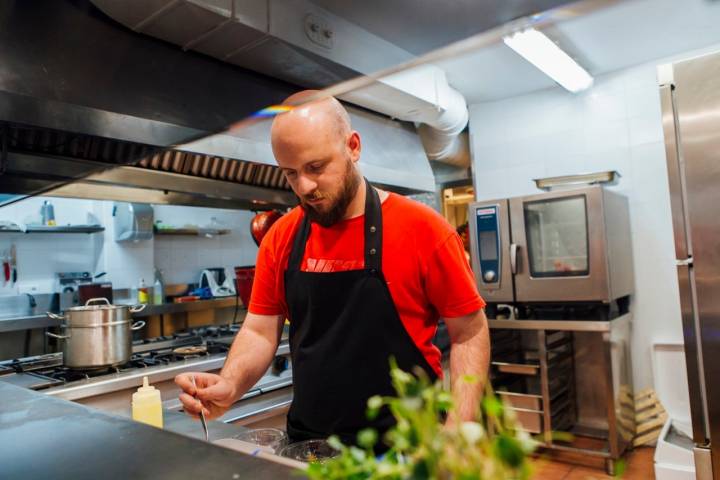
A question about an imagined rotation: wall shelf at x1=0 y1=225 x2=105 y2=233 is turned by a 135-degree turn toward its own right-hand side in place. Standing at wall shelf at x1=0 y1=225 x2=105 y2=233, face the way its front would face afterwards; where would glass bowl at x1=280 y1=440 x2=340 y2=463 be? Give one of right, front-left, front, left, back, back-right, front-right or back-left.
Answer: back-left

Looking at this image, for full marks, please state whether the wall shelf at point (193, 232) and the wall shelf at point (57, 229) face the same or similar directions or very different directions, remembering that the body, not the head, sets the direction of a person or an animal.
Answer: same or similar directions

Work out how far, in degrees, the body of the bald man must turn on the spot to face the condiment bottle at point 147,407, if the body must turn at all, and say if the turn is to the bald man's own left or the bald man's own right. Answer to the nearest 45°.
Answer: approximately 45° to the bald man's own right

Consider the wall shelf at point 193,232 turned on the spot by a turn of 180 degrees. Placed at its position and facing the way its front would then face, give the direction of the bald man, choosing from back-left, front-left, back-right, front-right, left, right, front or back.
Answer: back

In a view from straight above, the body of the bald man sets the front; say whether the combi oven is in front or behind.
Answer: behind

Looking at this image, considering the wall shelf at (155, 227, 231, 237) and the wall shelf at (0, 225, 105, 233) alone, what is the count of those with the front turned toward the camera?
2

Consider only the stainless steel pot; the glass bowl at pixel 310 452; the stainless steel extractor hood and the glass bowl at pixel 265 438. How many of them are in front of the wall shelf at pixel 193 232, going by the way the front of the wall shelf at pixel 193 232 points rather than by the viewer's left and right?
4

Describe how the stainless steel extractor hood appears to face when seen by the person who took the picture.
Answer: facing the viewer and to the right of the viewer

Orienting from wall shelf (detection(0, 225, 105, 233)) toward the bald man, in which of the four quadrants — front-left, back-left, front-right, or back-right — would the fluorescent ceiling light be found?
front-left

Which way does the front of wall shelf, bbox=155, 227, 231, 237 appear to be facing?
toward the camera

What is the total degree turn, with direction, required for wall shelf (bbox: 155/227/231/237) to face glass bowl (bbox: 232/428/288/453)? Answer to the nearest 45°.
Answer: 0° — it already faces it

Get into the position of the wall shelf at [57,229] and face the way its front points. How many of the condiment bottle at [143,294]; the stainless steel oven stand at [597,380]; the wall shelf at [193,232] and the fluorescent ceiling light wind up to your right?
0

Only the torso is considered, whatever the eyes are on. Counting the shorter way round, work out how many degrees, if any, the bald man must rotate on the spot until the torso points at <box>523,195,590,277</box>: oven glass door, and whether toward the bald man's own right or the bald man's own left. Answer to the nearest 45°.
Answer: approximately 180°

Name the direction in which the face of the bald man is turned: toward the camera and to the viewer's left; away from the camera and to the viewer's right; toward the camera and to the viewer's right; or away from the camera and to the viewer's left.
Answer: toward the camera and to the viewer's left

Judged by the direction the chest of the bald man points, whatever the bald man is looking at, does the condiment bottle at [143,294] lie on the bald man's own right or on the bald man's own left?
on the bald man's own right

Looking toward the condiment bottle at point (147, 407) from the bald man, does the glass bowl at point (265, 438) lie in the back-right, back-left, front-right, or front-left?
front-left

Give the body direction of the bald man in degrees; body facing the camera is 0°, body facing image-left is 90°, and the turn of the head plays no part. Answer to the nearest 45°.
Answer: approximately 45°

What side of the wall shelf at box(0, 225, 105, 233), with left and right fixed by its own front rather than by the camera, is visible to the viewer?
front
